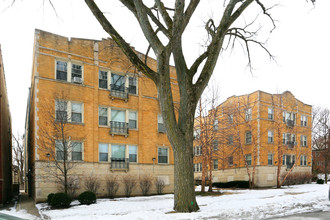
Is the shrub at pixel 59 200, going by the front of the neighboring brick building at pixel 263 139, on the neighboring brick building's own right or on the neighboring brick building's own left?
on the neighboring brick building's own right

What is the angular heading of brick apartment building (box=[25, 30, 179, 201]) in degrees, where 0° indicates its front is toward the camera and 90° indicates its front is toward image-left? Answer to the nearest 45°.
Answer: approximately 315°

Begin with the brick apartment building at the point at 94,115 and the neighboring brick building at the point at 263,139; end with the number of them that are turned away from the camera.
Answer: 0

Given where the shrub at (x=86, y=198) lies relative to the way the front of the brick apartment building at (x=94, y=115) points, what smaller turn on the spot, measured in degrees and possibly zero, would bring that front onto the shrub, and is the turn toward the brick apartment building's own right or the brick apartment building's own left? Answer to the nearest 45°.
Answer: approximately 45° to the brick apartment building's own right

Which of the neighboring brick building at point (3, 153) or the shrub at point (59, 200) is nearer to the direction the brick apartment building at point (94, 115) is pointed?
the shrub

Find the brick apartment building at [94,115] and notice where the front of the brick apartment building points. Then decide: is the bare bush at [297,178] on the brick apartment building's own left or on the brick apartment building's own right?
on the brick apartment building's own left

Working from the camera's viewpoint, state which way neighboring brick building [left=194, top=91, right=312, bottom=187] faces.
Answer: facing the viewer and to the right of the viewer

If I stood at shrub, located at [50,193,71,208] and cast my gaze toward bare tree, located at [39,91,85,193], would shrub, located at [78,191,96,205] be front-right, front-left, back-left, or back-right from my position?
front-right
